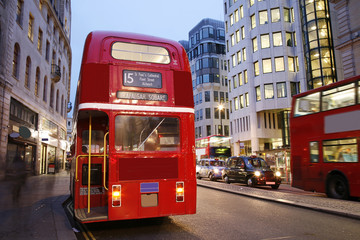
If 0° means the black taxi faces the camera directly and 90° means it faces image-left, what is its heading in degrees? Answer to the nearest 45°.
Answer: approximately 315°

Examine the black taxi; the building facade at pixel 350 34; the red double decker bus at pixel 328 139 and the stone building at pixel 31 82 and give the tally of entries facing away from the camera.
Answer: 0

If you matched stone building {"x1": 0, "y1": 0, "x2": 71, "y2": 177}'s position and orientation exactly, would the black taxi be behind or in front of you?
in front

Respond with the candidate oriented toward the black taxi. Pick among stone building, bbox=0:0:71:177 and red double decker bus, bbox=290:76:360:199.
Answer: the stone building

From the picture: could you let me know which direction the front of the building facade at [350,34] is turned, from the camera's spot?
facing the viewer and to the left of the viewer

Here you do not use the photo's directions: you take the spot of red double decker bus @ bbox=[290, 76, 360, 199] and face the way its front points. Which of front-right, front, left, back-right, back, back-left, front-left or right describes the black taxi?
back

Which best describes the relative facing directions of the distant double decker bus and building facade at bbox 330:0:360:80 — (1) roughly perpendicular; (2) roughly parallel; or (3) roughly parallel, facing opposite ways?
roughly perpendicular

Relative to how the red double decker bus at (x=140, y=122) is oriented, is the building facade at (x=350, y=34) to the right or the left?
on its right

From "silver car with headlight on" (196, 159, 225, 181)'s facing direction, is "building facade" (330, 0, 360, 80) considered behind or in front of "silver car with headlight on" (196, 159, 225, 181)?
in front

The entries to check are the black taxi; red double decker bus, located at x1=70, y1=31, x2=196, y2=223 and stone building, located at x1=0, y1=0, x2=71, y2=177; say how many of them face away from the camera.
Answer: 1

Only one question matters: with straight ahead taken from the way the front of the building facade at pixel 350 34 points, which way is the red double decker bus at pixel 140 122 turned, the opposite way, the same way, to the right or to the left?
to the right

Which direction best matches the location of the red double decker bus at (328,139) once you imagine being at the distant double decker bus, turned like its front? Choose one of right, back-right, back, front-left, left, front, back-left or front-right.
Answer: front-right

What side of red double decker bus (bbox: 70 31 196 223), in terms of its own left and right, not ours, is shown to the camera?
back

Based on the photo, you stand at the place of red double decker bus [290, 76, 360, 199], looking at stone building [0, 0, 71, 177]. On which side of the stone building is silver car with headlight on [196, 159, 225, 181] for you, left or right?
right

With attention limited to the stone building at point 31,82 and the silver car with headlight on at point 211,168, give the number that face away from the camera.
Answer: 0
